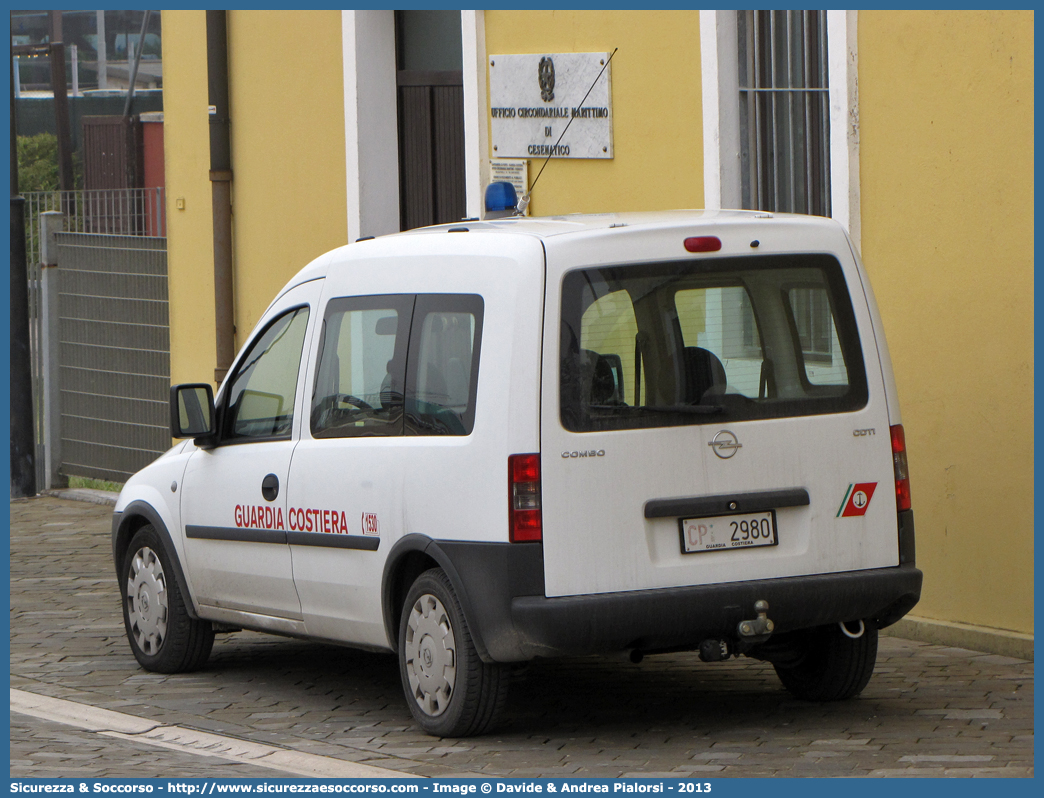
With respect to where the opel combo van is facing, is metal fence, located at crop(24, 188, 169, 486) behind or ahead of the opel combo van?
ahead

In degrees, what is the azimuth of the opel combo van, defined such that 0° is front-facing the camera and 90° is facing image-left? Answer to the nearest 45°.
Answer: approximately 135°

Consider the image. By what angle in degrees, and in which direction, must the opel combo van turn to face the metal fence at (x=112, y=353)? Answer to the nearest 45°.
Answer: approximately 45° to its right
